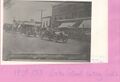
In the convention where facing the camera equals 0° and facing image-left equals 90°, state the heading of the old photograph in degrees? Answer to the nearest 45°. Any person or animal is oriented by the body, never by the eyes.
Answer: approximately 0°
